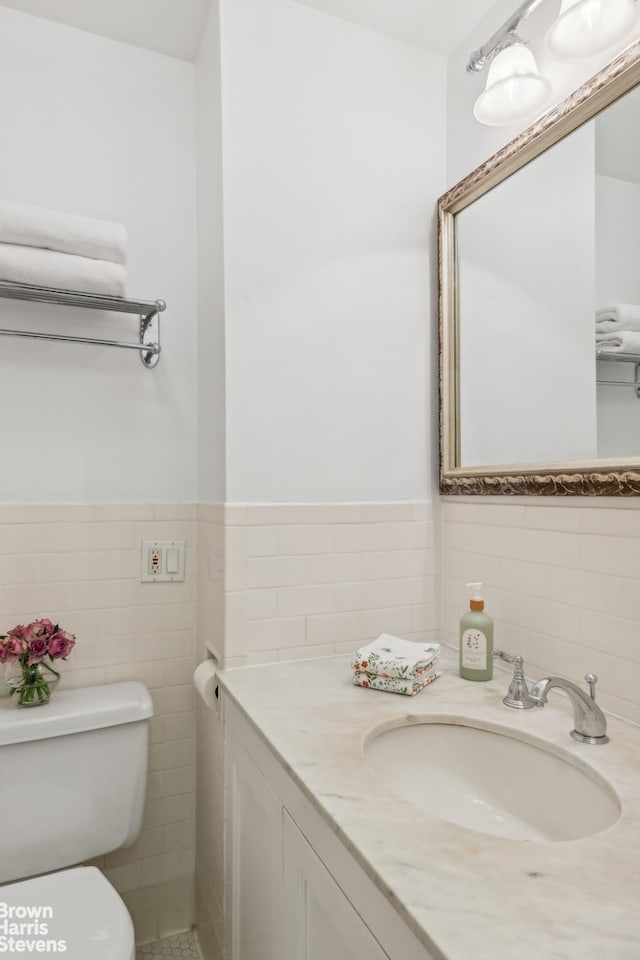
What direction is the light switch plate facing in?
toward the camera

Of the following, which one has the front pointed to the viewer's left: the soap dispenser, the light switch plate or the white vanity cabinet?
the white vanity cabinet

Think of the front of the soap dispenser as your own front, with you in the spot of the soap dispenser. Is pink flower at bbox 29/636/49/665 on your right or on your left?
on your right

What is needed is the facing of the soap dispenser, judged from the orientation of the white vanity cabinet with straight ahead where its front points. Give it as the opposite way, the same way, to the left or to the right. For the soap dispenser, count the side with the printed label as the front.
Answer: to the left

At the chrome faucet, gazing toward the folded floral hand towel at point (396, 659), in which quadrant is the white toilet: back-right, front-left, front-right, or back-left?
front-left

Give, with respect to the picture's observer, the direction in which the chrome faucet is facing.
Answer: facing the viewer and to the left of the viewer

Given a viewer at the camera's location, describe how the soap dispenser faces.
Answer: facing the viewer

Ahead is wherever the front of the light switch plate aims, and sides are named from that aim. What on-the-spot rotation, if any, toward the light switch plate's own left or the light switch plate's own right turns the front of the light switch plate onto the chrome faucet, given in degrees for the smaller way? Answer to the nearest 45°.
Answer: approximately 45° to the light switch plate's own left

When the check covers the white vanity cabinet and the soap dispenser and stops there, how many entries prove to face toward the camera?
1

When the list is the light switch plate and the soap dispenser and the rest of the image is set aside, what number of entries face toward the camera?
2

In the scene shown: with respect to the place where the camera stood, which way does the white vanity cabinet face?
facing to the left of the viewer

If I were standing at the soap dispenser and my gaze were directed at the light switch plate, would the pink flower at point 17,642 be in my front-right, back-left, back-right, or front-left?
front-left

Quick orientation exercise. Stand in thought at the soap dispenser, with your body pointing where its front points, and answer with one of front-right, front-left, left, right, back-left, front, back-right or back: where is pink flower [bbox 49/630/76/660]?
right

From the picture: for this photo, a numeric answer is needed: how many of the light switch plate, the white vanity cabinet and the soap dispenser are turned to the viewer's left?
1

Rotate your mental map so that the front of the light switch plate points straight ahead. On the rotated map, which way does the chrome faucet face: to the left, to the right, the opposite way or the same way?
to the right
